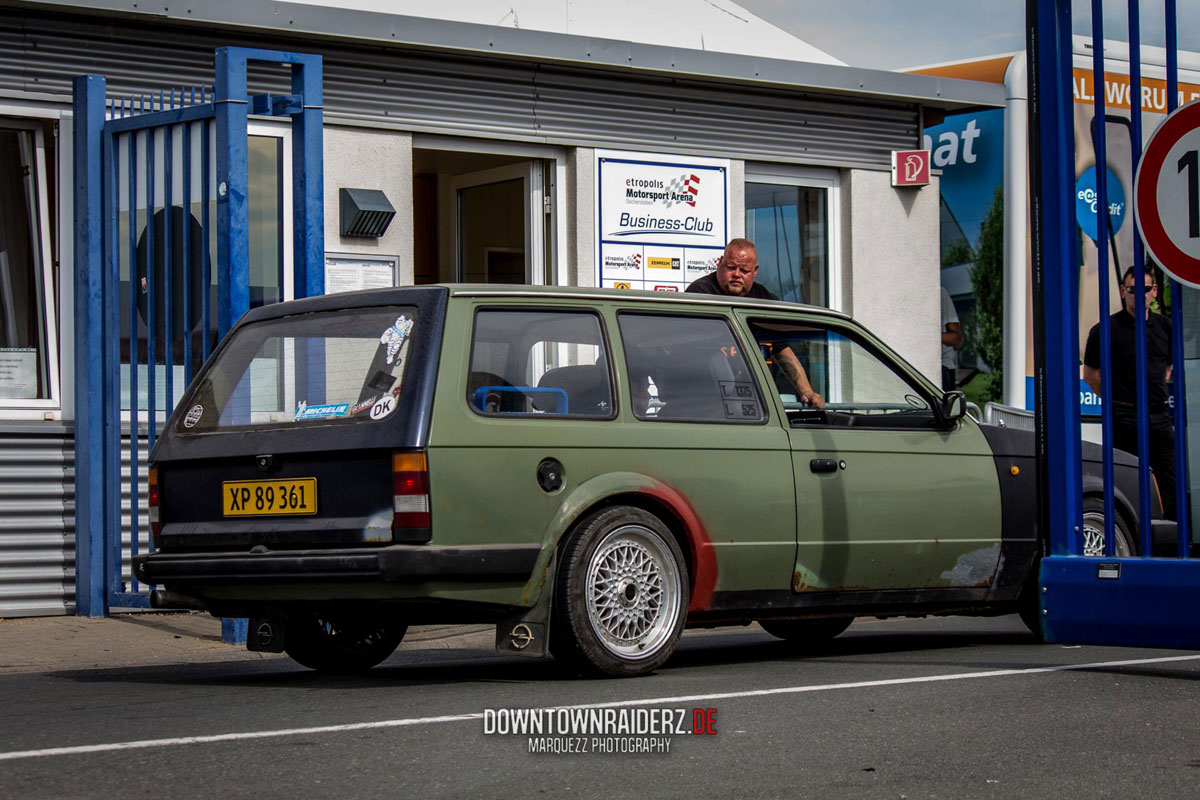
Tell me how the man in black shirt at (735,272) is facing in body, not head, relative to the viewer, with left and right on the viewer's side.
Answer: facing the viewer

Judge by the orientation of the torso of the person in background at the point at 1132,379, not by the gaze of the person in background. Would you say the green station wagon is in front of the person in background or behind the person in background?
in front

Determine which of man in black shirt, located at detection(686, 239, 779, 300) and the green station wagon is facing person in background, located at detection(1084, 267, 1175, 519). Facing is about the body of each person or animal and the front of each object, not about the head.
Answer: the green station wagon

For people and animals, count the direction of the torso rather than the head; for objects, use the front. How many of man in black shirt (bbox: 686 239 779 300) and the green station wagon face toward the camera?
1

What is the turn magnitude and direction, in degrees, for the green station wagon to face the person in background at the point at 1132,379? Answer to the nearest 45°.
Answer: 0° — it already faces them

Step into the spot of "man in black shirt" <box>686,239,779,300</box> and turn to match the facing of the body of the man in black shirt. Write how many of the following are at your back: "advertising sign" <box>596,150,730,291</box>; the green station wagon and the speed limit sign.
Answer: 1

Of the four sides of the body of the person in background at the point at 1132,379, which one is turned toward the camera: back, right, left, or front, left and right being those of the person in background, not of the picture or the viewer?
front

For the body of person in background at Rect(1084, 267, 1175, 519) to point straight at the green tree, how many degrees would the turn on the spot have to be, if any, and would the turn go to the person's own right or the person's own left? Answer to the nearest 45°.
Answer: approximately 180°

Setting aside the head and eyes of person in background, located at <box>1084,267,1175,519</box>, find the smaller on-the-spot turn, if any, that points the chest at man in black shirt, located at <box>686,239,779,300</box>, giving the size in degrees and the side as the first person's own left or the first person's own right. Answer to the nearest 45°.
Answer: approximately 45° to the first person's own right

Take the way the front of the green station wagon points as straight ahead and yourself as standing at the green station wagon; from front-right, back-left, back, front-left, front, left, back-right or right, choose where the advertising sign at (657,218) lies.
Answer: front-left
